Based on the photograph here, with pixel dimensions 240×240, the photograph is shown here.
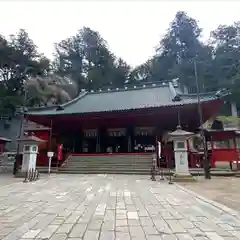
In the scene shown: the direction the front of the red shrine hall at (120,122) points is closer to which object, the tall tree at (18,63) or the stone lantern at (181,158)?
the stone lantern

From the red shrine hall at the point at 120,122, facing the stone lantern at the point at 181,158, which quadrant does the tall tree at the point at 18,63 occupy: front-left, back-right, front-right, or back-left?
back-right

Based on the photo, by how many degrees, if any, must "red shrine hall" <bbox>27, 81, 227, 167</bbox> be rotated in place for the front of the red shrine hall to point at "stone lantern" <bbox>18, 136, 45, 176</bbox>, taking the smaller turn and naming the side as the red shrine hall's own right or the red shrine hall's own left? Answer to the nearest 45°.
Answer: approximately 45° to the red shrine hall's own right

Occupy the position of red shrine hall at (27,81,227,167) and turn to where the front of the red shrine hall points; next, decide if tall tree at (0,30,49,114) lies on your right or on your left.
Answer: on your right

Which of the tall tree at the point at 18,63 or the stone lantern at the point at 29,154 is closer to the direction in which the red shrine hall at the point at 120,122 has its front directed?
the stone lantern

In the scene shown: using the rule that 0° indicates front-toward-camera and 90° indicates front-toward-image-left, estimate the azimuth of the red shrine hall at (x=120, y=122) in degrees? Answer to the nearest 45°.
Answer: approximately 0°

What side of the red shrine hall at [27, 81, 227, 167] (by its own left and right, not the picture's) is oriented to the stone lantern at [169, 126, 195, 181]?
front
